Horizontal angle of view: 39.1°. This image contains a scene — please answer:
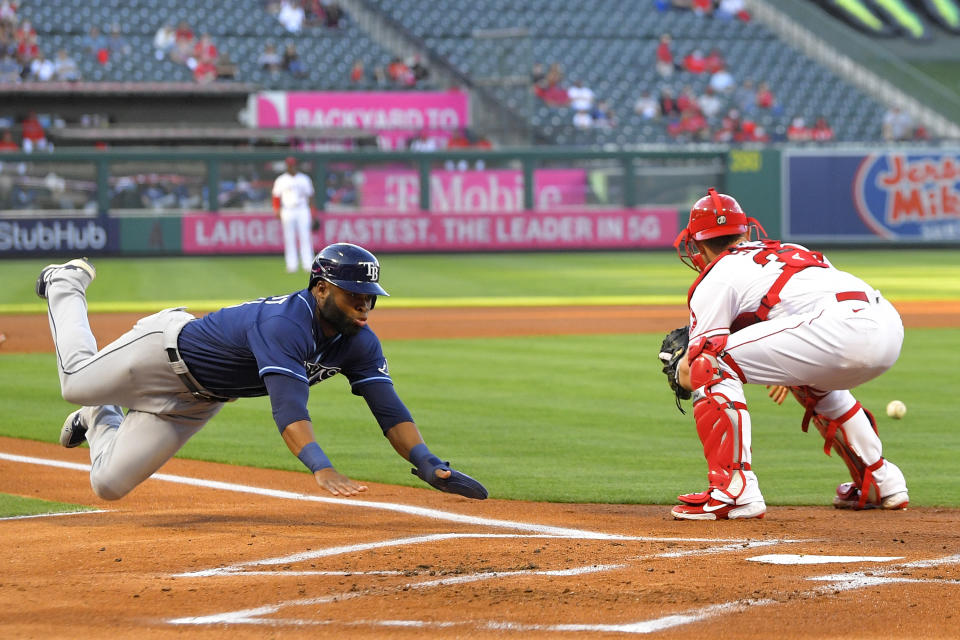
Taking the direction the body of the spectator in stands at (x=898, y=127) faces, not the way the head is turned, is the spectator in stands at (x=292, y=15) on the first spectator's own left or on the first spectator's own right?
on the first spectator's own right

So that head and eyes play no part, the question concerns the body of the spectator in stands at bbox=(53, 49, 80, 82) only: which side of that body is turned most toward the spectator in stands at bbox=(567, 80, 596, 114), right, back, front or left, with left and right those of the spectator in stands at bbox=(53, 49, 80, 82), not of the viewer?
left

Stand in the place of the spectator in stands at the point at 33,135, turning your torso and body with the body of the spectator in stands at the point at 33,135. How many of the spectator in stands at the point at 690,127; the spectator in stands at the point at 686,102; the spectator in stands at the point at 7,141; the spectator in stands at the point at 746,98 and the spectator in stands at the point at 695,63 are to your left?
4

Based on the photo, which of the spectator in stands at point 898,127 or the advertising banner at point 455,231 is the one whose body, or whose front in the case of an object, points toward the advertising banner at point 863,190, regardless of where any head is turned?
the spectator in stands

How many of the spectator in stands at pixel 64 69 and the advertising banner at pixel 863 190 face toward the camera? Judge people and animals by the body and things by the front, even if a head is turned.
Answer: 2

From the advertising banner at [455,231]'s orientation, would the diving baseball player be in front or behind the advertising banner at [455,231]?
in front

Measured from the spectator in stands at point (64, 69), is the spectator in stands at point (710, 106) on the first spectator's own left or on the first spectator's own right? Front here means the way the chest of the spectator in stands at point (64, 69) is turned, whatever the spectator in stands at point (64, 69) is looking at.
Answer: on the first spectator's own left

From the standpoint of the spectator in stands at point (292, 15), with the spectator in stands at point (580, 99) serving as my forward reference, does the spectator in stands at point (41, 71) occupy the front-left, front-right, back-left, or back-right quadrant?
back-right

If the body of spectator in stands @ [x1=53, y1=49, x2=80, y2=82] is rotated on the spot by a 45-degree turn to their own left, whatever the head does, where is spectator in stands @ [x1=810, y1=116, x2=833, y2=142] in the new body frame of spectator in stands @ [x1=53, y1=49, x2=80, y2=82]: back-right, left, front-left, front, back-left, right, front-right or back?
front-left

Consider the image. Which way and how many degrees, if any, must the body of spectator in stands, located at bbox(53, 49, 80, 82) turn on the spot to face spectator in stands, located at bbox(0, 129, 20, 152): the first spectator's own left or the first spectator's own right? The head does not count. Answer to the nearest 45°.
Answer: approximately 45° to the first spectator's own right

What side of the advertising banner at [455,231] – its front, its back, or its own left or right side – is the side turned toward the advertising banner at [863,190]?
left
